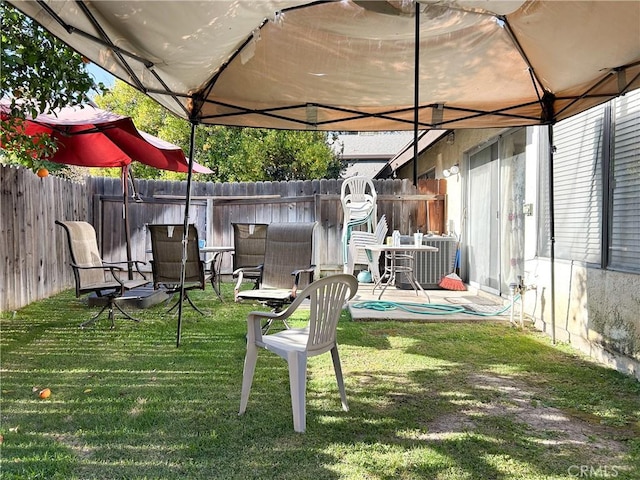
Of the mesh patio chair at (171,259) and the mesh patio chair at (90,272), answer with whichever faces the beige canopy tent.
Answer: the mesh patio chair at (90,272)

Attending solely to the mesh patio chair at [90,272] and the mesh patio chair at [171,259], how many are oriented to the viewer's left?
0

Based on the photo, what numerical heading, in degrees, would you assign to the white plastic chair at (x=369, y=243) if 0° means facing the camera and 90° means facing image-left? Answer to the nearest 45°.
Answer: approximately 90°

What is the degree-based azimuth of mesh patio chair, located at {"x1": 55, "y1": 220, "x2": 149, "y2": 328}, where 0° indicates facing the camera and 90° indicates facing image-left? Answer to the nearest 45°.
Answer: approximately 315°

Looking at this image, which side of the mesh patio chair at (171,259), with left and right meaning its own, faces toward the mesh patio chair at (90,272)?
left

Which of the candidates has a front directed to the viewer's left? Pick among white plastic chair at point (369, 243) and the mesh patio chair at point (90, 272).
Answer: the white plastic chair

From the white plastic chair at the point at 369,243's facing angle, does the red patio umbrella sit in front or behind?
in front

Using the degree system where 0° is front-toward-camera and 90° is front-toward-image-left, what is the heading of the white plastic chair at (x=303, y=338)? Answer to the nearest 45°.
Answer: approximately 135°

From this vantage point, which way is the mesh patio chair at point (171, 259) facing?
away from the camera

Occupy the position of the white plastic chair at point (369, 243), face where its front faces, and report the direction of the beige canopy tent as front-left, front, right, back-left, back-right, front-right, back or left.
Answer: left

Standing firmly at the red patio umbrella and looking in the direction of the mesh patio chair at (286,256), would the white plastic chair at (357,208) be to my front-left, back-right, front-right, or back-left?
front-left

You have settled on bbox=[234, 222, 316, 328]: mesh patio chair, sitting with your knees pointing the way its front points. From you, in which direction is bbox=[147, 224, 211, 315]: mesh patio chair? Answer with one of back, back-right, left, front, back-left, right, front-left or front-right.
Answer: front-right
